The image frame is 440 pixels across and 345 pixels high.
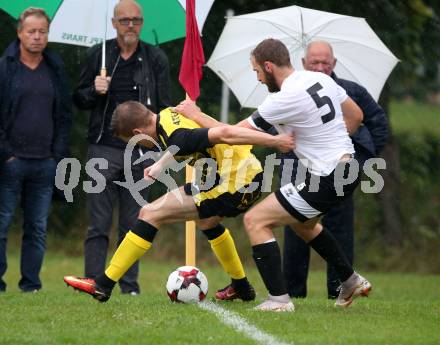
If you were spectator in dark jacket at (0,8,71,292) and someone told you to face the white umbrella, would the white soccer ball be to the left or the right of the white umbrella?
right

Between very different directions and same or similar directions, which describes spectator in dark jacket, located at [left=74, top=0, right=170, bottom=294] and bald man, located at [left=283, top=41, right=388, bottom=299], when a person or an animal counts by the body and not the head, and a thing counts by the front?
same or similar directions

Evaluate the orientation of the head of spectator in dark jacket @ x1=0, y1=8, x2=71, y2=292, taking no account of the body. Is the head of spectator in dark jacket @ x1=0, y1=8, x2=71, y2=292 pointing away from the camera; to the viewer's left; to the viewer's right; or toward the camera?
toward the camera

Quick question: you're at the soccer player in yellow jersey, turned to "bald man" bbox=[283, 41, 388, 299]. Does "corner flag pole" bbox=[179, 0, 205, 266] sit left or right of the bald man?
left

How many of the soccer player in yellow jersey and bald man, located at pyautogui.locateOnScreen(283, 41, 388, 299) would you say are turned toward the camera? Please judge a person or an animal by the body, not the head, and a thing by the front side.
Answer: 1

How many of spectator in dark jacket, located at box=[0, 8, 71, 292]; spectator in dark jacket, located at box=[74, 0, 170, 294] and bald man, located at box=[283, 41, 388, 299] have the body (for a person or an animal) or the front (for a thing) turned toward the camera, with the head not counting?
3

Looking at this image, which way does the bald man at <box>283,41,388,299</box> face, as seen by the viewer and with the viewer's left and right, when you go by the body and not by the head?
facing the viewer

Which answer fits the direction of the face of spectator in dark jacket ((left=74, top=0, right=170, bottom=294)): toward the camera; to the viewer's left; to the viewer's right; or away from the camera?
toward the camera

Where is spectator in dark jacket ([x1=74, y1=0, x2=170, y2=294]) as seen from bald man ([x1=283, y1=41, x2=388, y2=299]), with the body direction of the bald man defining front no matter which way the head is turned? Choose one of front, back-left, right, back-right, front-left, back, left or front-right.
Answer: right

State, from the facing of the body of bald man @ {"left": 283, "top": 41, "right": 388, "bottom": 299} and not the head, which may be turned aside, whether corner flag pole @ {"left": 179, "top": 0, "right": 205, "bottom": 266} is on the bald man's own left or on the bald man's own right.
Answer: on the bald man's own right

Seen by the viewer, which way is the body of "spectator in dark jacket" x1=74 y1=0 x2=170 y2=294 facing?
toward the camera
